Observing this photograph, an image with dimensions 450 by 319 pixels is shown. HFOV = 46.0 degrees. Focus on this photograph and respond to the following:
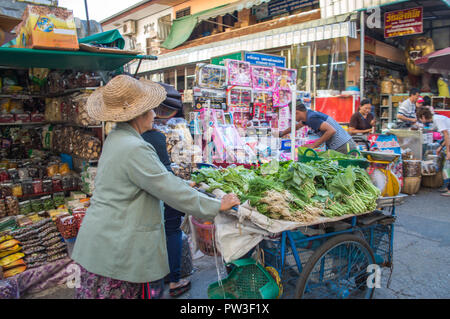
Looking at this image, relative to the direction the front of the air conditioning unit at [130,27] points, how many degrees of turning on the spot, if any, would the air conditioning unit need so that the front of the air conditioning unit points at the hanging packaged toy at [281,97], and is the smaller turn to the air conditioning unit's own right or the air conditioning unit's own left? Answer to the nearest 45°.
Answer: approximately 45° to the air conditioning unit's own left

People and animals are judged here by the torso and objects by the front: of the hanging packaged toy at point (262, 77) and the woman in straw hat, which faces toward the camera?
the hanging packaged toy

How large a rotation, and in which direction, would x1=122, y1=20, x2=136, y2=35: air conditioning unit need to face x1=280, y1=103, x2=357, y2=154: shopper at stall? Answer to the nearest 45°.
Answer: approximately 45° to its left

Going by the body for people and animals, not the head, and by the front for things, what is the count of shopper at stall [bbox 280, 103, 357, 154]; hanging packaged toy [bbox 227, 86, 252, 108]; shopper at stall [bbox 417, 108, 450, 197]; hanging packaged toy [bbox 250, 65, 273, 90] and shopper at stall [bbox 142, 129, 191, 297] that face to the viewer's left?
2

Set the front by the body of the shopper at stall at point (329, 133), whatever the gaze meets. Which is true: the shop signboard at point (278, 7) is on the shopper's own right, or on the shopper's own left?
on the shopper's own right

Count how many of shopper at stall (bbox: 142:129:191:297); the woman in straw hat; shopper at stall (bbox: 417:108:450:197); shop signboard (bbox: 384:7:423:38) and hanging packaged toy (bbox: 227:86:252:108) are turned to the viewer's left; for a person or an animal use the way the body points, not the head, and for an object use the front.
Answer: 1

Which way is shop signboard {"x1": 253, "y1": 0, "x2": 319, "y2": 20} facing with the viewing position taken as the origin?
facing the viewer and to the left of the viewer

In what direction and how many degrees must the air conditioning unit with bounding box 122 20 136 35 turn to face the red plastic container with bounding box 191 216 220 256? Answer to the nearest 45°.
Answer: approximately 45° to its left

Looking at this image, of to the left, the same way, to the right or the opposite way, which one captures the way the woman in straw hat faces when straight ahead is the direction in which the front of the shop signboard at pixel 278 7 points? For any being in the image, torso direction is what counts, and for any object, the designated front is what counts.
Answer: the opposite way

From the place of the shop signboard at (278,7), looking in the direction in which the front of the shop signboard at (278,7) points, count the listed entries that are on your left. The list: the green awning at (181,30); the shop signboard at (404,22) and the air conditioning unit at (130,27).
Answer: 1

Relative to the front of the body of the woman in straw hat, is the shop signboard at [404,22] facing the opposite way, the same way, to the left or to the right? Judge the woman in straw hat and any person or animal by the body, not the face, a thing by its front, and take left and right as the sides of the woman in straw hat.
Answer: the opposite way

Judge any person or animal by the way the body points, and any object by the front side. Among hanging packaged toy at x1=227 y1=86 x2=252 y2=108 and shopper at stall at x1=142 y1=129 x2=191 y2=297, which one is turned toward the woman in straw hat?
the hanging packaged toy

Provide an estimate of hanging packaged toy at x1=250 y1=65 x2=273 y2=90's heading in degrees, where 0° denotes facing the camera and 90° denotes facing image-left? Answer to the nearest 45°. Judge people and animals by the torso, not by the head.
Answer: approximately 0°

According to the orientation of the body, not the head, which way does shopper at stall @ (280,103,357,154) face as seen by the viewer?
to the viewer's left

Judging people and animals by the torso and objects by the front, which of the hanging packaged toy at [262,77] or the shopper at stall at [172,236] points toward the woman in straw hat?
the hanging packaged toy

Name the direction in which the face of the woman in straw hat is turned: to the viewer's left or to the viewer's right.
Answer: to the viewer's right
